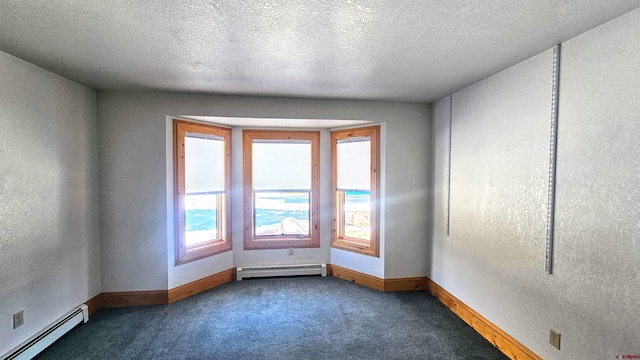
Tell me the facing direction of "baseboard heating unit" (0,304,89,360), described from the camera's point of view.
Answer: facing the viewer and to the right of the viewer

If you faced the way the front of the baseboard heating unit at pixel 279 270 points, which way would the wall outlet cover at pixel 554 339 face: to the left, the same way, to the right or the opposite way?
to the right

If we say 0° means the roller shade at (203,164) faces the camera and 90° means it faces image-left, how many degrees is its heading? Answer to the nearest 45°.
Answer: approximately 315°

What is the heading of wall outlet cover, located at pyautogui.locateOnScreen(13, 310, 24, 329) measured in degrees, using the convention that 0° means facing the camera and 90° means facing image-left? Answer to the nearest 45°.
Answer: approximately 315°

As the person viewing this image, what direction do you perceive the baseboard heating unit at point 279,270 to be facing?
facing the viewer

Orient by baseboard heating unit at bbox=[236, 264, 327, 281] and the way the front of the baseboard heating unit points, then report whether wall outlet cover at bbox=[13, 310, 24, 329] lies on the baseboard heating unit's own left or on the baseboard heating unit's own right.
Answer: on the baseboard heating unit's own right

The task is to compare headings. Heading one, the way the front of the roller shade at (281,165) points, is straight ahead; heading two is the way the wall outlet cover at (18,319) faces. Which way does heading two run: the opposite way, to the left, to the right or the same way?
to the left

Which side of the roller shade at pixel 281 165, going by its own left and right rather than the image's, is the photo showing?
front

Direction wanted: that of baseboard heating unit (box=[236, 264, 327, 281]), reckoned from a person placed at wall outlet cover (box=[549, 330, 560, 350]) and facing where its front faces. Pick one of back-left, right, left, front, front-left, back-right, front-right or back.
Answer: front-right

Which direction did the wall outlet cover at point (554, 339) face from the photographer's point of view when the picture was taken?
facing the viewer and to the left of the viewer

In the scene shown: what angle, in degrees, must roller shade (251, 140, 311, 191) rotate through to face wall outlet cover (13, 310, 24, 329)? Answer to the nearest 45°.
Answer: approximately 45° to its right

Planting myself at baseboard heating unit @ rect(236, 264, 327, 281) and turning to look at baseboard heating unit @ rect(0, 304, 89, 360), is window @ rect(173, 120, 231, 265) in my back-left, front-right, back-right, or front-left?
front-right

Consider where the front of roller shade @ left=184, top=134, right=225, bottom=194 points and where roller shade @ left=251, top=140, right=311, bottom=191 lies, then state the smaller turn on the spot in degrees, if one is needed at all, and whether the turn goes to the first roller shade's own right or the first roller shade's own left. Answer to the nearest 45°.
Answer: approximately 45° to the first roller shade's own left

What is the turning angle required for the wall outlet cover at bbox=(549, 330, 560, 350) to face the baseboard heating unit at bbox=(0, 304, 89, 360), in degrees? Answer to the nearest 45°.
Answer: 0° — it already faces it

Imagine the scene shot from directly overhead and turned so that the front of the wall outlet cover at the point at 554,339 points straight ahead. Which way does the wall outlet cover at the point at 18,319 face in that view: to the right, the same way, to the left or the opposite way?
the opposite way

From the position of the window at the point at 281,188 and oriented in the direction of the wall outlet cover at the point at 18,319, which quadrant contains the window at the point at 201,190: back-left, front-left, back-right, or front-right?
front-right
